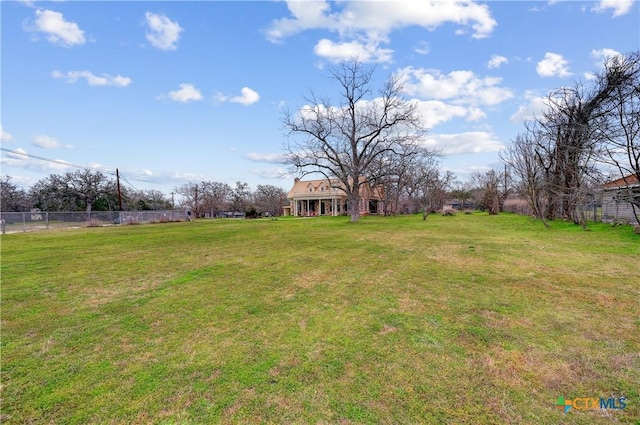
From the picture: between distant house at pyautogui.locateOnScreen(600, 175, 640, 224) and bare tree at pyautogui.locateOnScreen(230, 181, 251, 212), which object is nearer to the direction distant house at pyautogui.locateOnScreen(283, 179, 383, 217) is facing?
the distant house

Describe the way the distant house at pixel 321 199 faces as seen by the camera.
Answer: facing the viewer

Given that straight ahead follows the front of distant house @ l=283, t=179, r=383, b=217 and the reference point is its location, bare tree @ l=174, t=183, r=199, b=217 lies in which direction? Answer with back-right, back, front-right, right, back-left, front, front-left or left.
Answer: right

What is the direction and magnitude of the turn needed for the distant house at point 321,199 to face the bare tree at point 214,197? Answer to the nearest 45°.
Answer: approximately 90° to its right

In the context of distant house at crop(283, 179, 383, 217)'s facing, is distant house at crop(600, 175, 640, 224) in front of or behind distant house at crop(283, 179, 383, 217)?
in front
